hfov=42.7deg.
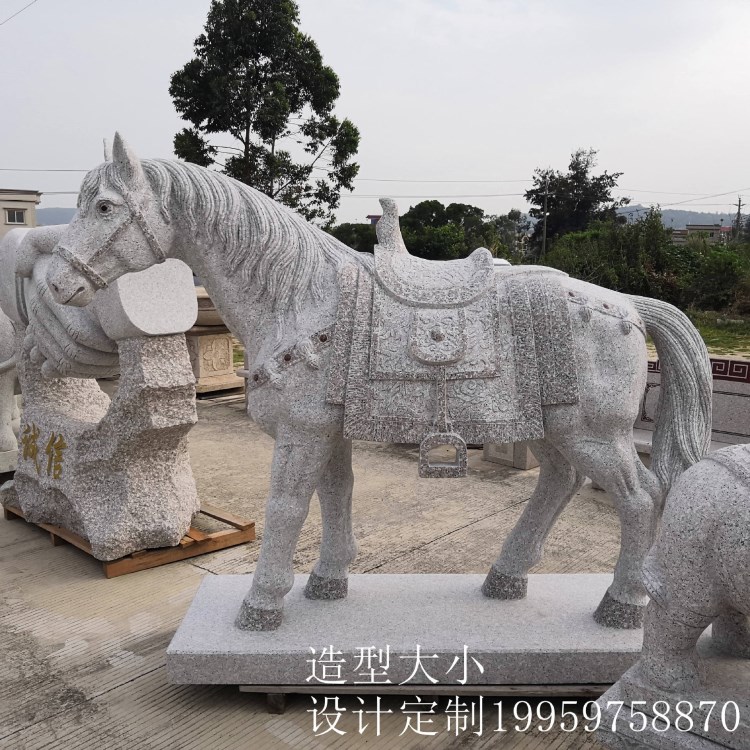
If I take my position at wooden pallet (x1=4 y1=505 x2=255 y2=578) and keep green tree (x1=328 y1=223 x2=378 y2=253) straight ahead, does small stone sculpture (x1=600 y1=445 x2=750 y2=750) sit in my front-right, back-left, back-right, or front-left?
back-right

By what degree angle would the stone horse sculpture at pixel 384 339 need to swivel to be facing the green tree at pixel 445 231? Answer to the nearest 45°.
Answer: approximately 90° to its right

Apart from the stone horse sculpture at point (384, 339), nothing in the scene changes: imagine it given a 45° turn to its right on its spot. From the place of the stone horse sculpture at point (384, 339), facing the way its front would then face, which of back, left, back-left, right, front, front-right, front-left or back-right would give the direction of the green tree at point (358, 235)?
front-right

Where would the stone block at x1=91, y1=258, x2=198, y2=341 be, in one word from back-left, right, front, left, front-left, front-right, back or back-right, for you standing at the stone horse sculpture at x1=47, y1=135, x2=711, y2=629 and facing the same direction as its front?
front-right

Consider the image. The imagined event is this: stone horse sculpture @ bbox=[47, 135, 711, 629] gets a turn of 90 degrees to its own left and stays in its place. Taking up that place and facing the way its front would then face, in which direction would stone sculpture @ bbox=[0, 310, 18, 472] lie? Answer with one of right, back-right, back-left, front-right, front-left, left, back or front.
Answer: back-right

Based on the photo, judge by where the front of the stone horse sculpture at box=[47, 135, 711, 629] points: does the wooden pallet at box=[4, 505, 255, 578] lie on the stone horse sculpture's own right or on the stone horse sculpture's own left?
on the stone horse sculpture's own right

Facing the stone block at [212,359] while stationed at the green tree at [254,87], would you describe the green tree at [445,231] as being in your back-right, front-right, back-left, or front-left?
back-left

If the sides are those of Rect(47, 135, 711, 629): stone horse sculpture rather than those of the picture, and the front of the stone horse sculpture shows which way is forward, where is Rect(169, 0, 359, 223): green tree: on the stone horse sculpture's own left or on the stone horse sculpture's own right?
on the stone horse sculpture's own right

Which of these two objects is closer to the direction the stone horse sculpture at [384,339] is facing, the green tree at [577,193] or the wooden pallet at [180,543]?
the wooden pallet

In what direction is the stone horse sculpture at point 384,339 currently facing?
to the viewer's left

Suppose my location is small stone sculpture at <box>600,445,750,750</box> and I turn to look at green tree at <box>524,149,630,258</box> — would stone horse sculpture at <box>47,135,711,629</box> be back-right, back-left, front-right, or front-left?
front-left

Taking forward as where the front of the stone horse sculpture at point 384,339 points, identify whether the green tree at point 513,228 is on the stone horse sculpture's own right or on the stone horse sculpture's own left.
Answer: on the stone horse sculpture's own right
